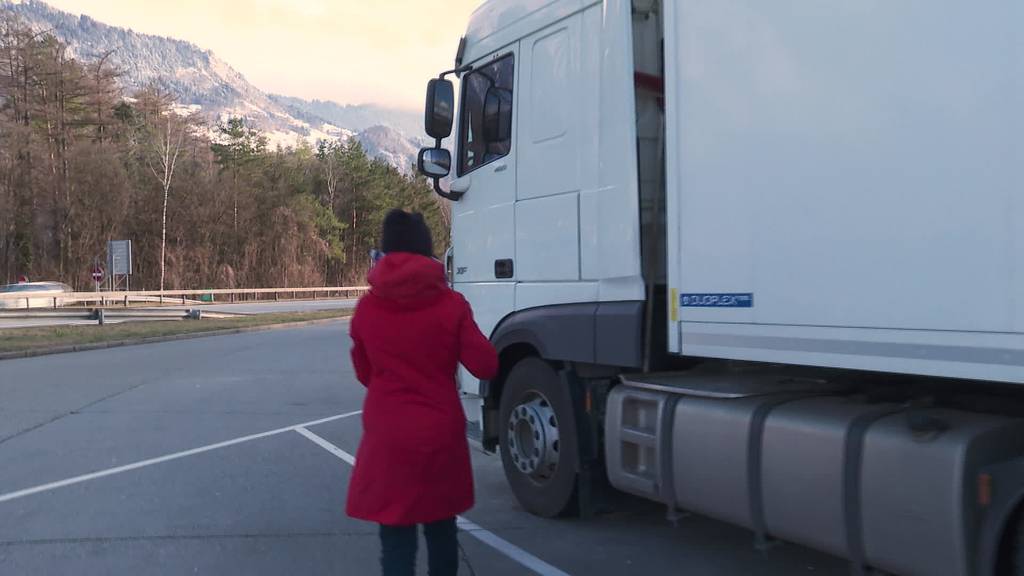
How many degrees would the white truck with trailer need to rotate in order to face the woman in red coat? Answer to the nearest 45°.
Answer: approximately 90° to its left

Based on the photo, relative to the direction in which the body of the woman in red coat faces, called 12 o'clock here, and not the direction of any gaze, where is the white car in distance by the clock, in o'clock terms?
The white car in distance is roughly at 11 o'clock from the woman in red coat.

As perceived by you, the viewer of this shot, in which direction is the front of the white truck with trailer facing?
facing away from the viewer and to the left of the viewer

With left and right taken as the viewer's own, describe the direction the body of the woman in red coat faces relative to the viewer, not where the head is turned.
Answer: facing away from the viewer

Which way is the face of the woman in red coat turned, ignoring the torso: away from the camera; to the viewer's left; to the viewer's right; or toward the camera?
away from the camera
